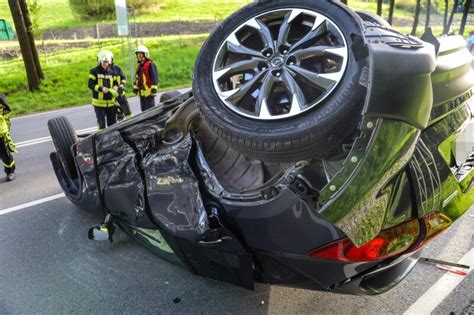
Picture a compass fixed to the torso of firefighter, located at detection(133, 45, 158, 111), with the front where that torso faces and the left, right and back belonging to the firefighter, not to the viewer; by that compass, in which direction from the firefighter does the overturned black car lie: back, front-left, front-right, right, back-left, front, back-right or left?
front-left

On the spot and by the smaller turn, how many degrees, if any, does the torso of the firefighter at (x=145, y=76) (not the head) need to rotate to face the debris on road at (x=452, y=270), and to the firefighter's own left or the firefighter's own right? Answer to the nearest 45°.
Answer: approximately 45° to the firefighter's own left

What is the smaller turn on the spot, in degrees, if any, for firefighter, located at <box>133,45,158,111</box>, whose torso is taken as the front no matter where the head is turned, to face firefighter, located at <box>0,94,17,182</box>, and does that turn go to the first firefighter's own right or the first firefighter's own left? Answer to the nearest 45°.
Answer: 0° — they already face them

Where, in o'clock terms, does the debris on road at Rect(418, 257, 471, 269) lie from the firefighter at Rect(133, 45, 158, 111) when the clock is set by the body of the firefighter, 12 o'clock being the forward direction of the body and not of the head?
The debris on road is roughly at 10 o'clock from the firefighter.

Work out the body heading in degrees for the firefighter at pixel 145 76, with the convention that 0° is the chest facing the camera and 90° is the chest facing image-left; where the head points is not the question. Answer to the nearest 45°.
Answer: approximately 45°

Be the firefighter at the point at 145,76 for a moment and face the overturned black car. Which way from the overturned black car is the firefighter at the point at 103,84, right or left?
right
